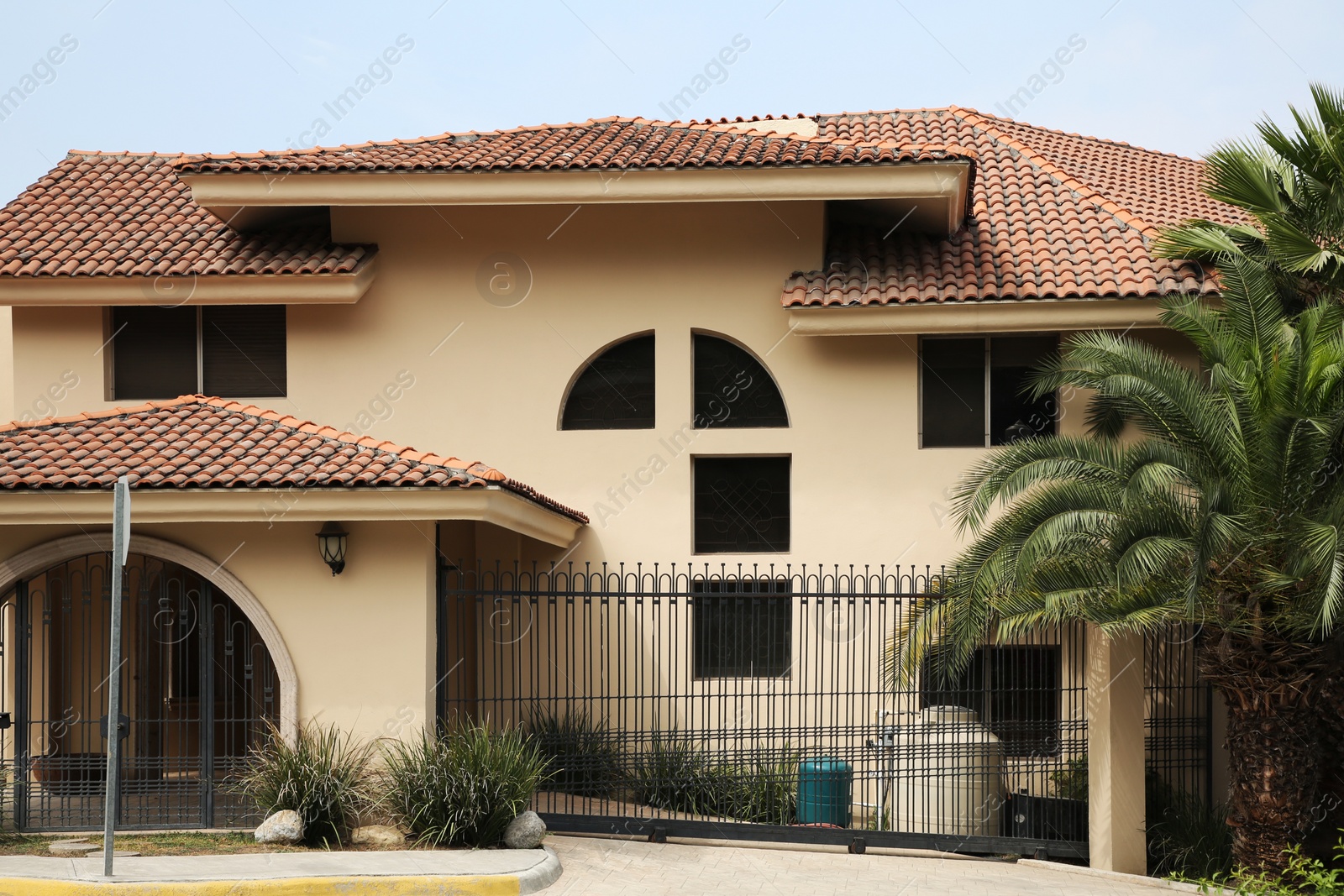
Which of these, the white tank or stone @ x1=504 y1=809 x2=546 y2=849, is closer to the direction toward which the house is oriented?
the stone

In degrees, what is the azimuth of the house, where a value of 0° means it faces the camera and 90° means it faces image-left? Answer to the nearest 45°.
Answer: approximately 0°

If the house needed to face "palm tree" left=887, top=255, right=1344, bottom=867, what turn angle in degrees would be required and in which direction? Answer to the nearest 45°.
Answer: approximately 45° to its left

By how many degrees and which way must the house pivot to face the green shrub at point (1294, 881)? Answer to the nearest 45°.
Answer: approximately 45° to its left
